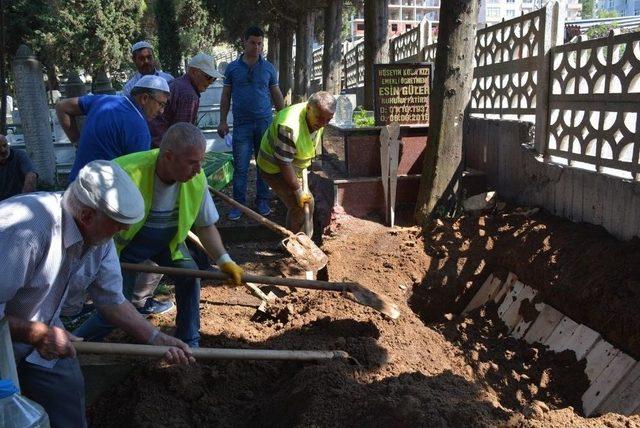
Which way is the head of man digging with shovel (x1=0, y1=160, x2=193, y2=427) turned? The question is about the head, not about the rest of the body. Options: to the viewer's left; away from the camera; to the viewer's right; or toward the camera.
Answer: to the viewer's right

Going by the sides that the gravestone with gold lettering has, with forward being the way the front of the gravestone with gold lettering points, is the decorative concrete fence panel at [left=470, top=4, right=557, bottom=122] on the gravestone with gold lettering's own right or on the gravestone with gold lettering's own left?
on the gravestone with gold lettering's own left

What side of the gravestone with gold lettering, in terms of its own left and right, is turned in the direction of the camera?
front

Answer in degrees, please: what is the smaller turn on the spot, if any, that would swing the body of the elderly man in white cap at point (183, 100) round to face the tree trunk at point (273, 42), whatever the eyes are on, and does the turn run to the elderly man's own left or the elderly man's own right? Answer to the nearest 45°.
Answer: approximately 90° to the elderly man's own left
